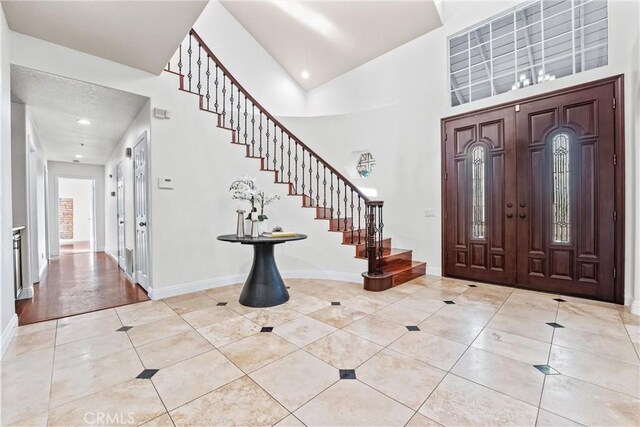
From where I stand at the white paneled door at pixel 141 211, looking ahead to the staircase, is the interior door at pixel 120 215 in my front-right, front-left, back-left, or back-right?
back-left

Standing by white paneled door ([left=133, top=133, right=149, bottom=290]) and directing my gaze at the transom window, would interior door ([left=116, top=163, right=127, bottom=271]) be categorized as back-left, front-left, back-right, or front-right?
back-left

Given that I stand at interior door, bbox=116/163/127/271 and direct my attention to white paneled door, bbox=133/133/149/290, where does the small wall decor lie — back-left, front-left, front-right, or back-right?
front-left

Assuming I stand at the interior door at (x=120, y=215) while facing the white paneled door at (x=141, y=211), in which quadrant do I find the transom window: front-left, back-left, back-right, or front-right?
front-left

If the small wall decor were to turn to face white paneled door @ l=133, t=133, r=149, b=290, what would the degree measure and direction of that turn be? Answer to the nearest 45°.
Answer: approximately 45° to its right

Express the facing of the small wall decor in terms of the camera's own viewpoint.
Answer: facing the viewer

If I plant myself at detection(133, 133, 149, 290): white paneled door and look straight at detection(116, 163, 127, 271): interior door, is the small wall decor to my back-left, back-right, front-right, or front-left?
back-right

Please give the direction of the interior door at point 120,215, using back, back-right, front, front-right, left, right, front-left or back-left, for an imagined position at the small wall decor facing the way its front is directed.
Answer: right

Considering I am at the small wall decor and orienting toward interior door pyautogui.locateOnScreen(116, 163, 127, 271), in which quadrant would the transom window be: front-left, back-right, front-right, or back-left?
back-left

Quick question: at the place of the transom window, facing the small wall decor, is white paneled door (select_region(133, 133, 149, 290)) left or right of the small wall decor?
left

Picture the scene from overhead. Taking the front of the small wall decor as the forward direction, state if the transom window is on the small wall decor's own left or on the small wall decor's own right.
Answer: on the small wall decor's own left
